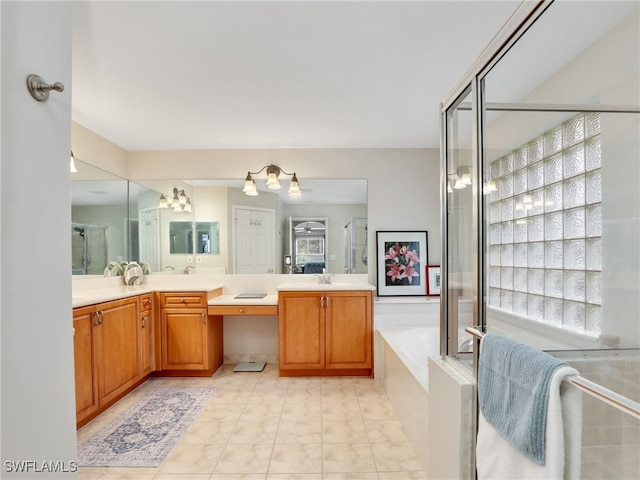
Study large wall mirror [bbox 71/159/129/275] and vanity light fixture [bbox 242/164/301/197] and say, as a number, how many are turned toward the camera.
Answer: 1

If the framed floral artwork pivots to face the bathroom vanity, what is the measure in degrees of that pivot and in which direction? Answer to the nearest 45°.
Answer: approximately 45° to its right

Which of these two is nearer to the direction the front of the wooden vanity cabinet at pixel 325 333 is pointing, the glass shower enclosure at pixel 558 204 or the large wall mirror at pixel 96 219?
the glass shower enclosure

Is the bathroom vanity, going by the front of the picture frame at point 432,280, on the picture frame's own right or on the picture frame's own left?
on the picture frame's own right

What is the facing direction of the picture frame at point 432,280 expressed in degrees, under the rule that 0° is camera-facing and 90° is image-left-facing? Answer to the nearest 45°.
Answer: approximately 0°

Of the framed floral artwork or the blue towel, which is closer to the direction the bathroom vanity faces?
the blue towel
